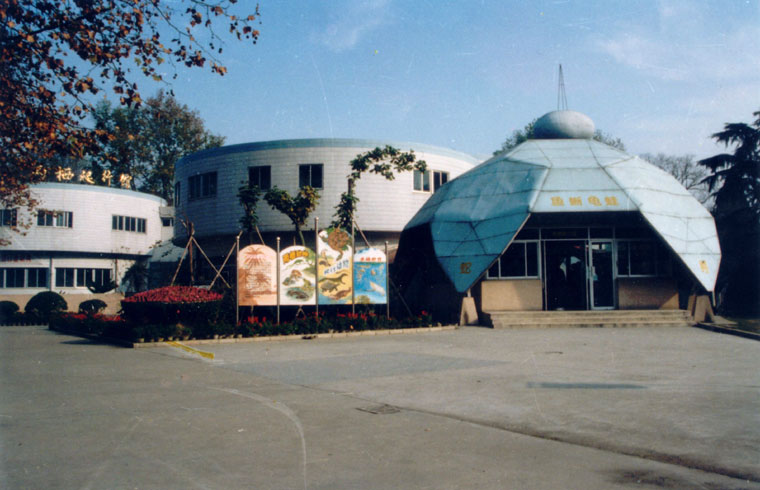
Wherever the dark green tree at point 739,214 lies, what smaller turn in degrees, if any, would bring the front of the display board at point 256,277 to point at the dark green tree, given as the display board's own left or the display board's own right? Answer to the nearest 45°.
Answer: approximately 90° to the display board's own left

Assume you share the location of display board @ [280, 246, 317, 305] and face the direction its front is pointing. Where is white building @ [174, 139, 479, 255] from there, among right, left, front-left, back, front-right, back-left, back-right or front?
back

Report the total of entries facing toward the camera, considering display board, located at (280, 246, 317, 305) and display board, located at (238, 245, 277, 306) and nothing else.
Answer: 2

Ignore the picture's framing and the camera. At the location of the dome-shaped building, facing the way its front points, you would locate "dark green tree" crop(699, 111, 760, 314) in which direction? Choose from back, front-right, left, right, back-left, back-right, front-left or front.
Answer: back-left

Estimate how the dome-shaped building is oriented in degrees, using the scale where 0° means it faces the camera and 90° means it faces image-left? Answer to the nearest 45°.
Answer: approximately 0°

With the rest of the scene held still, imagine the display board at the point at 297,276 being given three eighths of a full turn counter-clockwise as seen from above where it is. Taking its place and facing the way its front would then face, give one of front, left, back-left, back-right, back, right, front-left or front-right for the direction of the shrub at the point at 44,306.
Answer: left

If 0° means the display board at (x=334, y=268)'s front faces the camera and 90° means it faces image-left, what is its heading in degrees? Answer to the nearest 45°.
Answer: approximately 0°

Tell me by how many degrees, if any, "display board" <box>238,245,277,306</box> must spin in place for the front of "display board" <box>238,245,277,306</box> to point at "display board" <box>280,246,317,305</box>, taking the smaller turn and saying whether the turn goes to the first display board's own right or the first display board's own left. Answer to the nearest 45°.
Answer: approximately 90° to the first display board's own left

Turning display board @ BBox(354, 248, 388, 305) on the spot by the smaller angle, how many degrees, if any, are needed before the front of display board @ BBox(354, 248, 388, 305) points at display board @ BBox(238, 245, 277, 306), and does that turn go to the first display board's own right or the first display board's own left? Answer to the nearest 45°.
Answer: approximately 45° to the first display board's own right

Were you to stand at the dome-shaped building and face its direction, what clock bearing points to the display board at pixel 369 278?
The display board is roughly at 2 o'clock from the dome-shaped building.
